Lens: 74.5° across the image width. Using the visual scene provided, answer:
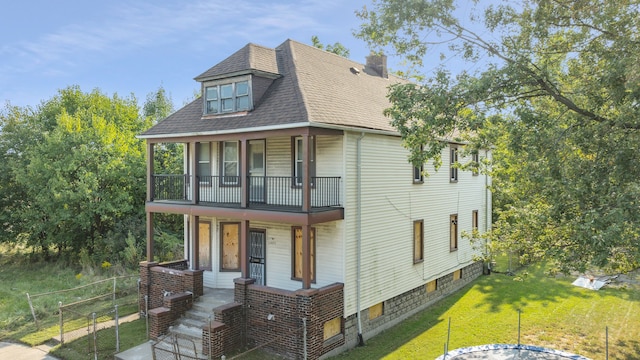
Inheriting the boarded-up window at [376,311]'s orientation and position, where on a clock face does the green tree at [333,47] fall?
The green tree is roughly at 7 o'clock from the boarded-up window.

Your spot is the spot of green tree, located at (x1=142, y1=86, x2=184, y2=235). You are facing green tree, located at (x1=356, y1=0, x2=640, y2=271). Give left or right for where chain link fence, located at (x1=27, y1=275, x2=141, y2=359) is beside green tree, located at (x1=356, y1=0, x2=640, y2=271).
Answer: right

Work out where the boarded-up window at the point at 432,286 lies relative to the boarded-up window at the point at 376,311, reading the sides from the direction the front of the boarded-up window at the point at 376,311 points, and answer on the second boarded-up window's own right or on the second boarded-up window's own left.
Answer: on the second boarded-up window's own left

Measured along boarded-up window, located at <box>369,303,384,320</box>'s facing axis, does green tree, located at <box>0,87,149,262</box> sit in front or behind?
behind

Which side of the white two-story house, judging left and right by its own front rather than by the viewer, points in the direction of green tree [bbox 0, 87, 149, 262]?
right

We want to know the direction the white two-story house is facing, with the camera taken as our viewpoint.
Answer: facing the viewer and to the left of the viewer

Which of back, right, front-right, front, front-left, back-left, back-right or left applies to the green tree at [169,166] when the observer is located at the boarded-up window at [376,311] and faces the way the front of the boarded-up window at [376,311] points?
back

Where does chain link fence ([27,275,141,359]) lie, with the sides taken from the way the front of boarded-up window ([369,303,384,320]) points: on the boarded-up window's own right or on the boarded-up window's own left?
on the boarded-up window's own right

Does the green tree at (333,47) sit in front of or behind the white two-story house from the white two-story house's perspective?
behind

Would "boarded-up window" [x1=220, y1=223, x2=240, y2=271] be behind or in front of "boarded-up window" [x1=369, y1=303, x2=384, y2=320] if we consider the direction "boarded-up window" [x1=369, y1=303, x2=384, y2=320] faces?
behind
